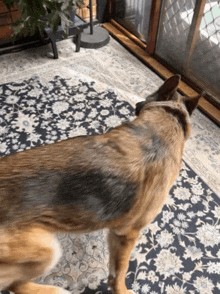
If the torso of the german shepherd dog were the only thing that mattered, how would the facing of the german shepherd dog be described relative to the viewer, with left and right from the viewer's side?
facing to the right of the viewer

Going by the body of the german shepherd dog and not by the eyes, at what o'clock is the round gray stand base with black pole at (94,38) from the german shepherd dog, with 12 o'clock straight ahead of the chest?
The round gray stand base with black pole is roughly at 9 o'clock from the german shepherd dog.

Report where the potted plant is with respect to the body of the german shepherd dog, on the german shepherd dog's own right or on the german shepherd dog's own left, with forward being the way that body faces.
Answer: on the german shepherd dog's own left
